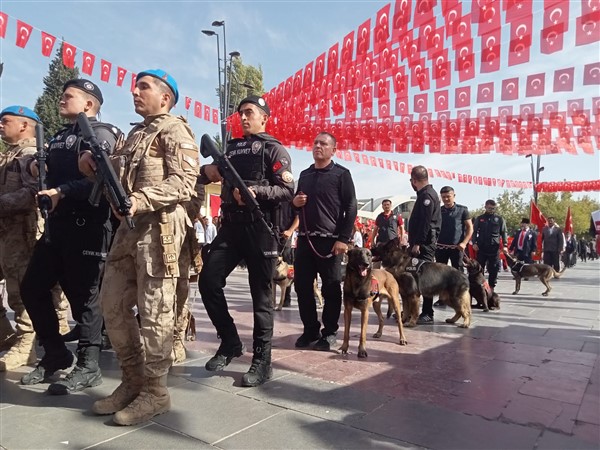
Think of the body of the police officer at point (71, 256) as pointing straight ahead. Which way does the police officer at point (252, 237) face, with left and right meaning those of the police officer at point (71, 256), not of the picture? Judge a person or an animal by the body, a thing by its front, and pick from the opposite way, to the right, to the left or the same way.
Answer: the same way

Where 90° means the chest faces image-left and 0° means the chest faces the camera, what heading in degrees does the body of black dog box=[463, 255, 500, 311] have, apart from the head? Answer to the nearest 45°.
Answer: approximately 45°

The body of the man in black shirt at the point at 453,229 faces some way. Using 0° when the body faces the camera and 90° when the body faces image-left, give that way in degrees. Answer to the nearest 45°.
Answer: approximately 45°

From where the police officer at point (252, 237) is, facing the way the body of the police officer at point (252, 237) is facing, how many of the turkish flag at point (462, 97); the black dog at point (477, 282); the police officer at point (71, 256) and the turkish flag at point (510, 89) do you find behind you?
3

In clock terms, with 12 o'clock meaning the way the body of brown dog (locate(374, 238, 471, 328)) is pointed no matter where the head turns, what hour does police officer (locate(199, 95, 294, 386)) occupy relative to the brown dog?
The police officer is roughly at 10 o'clock from the brown dog.
